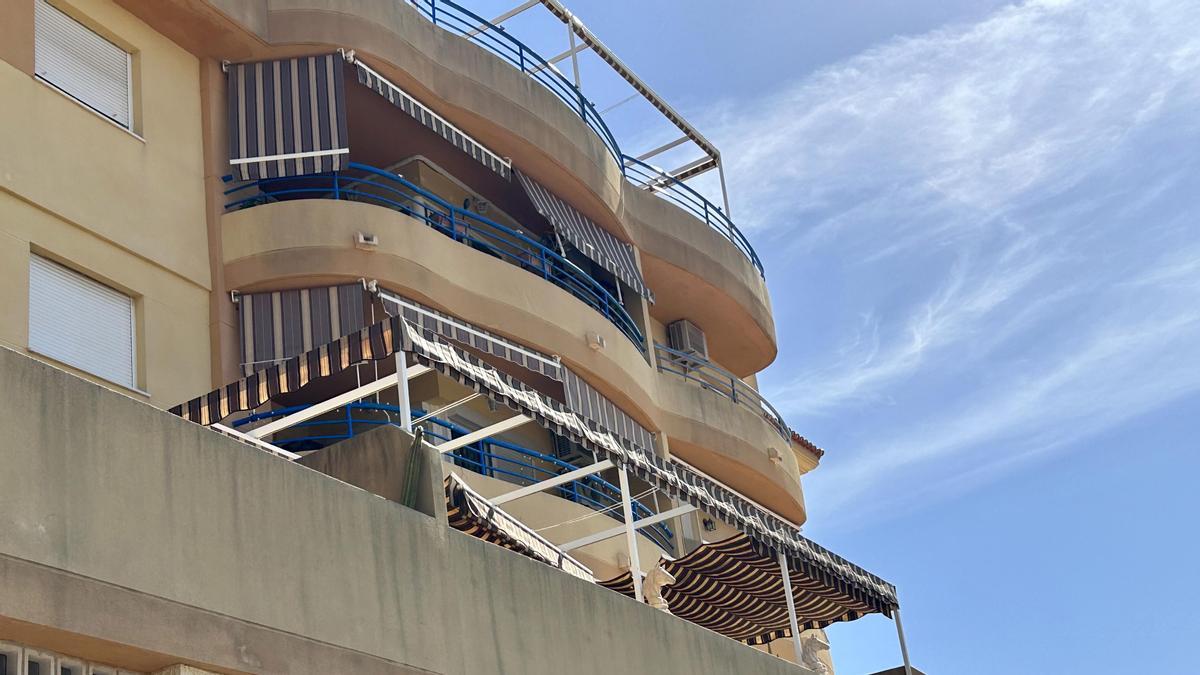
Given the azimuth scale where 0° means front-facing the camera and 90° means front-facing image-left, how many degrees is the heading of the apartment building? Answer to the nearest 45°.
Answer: approximately 315°
